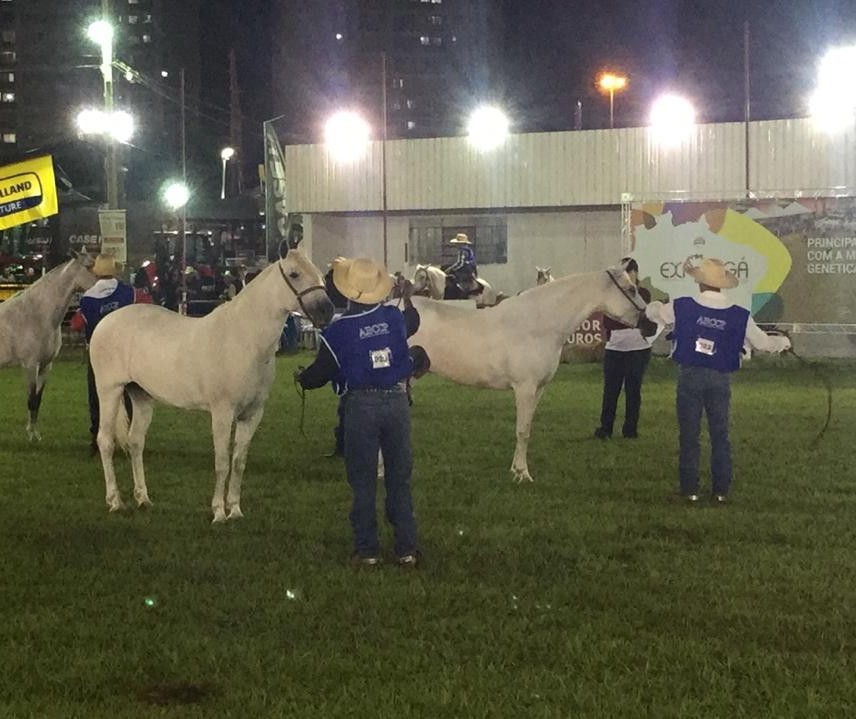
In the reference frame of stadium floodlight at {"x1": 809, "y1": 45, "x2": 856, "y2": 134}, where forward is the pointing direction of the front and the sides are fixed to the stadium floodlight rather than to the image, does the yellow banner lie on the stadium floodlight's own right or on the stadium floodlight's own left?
on the stadium floodlight's own right

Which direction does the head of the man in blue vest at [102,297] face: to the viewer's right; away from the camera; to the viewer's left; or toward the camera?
away from the camera

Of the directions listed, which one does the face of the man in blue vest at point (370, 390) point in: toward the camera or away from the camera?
away from the camera

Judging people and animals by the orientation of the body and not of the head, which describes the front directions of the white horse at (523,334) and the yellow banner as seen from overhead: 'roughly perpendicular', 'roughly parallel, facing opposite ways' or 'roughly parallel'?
roughly perpendicular

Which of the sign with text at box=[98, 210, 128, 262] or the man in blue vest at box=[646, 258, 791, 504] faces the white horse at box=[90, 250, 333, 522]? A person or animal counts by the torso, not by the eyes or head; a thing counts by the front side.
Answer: the sign with text

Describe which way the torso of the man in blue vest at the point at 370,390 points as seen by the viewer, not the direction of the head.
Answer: away from the camera

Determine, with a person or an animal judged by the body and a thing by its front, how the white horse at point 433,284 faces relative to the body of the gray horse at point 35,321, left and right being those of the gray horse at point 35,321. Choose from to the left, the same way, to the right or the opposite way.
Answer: the opposite way

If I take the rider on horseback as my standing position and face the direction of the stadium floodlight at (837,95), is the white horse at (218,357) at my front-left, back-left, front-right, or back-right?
back-right

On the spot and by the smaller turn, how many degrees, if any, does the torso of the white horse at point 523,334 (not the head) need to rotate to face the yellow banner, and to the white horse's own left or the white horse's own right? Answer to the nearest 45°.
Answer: approximately 135° to the white horse's own left

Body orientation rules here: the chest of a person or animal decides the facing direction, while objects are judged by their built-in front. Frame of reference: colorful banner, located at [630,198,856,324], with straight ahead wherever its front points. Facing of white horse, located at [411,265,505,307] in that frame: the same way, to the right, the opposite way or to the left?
to the right

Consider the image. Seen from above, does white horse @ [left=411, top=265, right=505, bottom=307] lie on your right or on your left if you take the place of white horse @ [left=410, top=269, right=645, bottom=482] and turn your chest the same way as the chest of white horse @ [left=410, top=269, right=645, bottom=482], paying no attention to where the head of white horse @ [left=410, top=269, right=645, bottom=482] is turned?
on your left

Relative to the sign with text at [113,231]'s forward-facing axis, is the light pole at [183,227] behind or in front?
behind

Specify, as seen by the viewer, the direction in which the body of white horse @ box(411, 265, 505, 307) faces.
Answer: to the viewer's left

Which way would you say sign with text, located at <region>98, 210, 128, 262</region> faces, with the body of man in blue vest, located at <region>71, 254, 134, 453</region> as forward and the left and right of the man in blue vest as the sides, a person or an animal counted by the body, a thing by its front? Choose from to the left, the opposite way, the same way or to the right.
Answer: the opposite way
